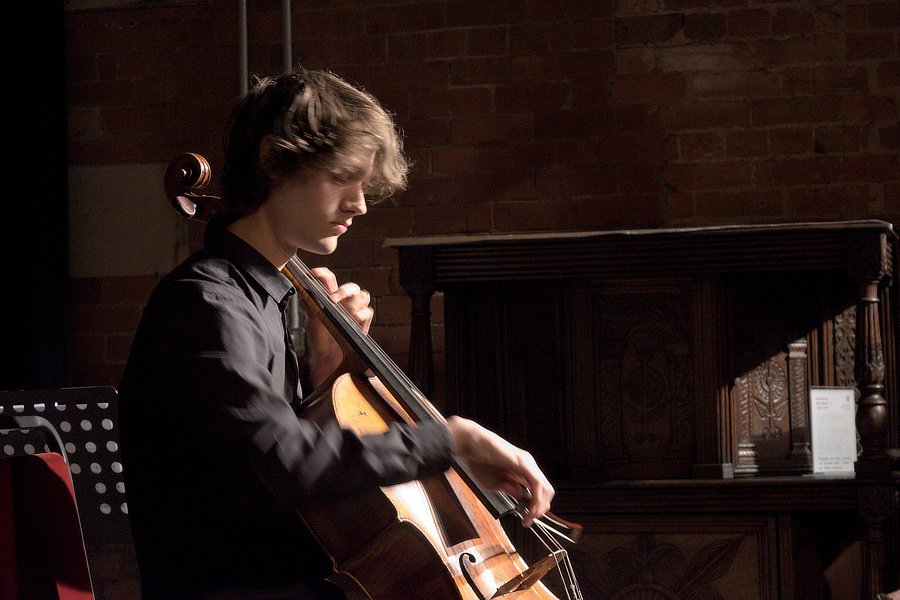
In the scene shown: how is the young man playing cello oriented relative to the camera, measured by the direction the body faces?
to the viewer's right

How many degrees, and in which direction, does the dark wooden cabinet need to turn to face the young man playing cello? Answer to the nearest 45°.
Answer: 0° — it already faces them

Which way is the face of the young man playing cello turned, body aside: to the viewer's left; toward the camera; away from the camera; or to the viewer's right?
to the viewer's right

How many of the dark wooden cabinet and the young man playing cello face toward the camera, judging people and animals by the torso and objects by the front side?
1

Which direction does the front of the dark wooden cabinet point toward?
toward the camera

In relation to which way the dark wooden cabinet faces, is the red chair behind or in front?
in front

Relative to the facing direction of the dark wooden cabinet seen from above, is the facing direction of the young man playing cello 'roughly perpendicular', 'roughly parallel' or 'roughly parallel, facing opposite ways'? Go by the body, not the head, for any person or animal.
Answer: roughly perpendicular
